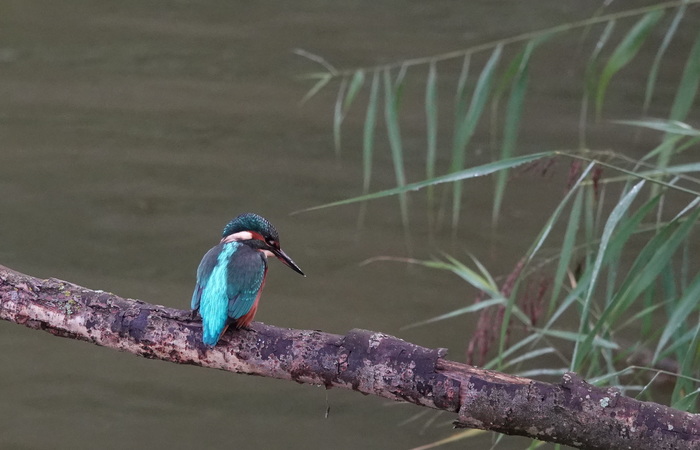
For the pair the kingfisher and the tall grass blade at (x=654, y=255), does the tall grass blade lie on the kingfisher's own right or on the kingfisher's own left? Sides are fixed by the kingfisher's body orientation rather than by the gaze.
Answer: on the kingfisher's own right

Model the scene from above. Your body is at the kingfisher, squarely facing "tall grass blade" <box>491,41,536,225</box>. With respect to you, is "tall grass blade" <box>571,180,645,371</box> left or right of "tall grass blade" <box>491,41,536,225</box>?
right

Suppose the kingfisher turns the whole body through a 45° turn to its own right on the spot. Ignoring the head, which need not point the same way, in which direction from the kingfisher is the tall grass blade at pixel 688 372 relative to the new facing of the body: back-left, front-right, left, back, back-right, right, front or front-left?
front

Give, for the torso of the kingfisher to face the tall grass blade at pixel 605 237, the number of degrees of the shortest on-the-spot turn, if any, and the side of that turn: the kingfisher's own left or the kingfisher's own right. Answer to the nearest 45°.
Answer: approximately 45° to the kingfisher's own right

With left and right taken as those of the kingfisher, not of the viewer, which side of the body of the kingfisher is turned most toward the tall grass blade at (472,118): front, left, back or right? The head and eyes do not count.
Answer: front

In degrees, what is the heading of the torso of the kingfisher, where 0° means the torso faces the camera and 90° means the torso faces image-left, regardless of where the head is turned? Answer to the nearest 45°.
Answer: approximately 225°

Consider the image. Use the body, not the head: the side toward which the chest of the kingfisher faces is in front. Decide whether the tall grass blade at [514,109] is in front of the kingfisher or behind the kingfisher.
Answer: in front
